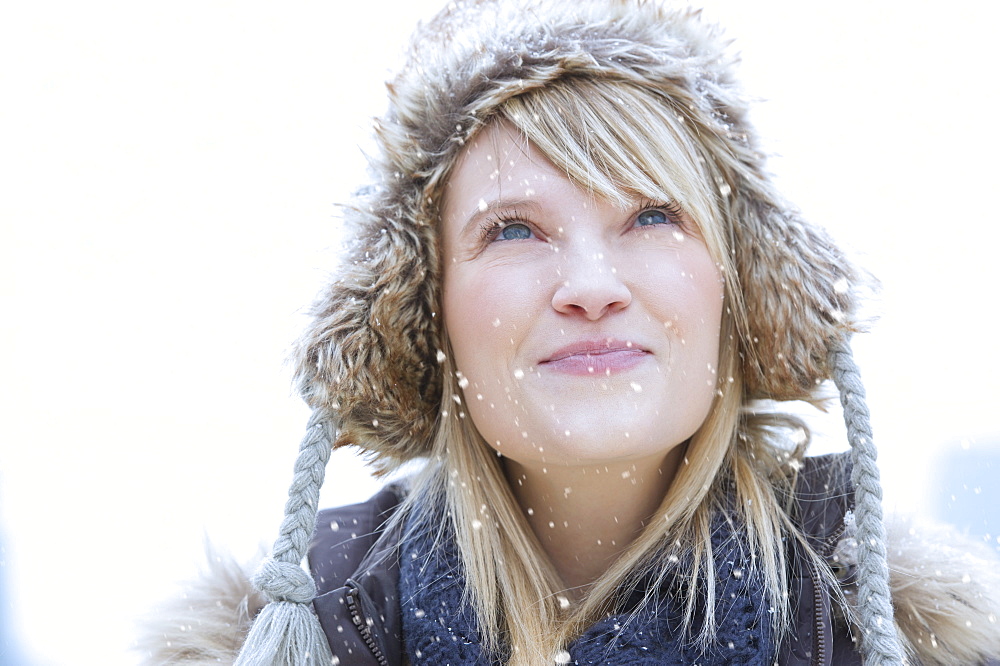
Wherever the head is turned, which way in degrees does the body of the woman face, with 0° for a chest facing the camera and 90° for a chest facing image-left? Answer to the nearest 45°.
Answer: approximately 0°
